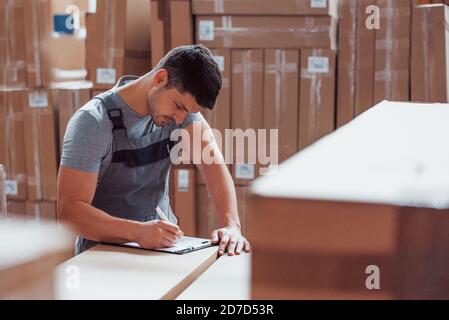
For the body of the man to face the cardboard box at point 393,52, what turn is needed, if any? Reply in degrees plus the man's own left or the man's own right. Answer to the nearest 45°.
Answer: approximately 90° to the man's own left

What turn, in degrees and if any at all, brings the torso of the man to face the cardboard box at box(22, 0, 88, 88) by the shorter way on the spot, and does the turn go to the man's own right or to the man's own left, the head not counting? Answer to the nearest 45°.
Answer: approximately 135° to the man's own left

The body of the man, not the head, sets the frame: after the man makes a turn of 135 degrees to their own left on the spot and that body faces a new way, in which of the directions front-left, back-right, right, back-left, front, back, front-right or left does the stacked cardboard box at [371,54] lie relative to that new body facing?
front-right

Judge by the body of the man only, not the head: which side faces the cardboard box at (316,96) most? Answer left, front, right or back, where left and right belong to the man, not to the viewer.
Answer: left

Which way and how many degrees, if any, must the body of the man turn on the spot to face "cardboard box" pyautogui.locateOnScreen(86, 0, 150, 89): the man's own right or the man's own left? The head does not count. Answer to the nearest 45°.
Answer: approximately 135° to the man's own left

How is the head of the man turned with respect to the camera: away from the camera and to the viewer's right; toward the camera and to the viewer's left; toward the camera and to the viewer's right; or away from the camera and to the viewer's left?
toward the camera and to the viewer's right

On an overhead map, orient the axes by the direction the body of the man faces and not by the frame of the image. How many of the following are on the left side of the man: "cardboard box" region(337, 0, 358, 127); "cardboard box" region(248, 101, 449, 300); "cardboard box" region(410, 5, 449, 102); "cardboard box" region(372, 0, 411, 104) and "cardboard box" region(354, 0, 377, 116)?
4

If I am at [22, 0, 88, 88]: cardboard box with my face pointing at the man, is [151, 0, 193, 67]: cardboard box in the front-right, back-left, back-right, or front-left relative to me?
front-left

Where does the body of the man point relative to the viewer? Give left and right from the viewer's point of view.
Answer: facing the viewer and to the right of the viewer

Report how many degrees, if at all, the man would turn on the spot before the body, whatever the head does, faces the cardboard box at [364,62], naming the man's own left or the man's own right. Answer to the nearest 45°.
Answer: approximately 90° to the man's own left

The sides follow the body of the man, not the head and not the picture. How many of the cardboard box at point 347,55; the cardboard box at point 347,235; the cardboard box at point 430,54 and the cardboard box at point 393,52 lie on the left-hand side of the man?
3

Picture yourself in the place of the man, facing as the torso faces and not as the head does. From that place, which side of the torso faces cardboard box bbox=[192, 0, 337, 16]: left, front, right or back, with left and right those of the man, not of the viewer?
left
